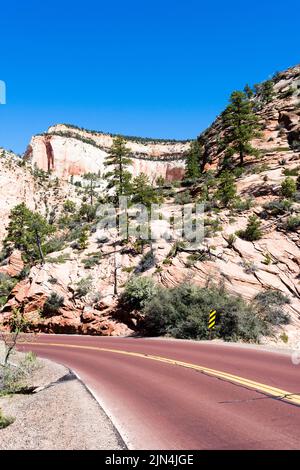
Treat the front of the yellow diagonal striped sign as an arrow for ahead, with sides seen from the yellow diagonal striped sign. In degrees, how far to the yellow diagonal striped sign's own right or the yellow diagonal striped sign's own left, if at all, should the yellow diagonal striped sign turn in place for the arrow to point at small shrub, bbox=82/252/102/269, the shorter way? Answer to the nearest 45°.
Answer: approximately 135° to the yellow diagonal striped sign's own right

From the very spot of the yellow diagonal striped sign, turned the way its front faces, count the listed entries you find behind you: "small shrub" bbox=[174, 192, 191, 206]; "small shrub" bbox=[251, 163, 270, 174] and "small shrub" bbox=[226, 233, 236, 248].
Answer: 3

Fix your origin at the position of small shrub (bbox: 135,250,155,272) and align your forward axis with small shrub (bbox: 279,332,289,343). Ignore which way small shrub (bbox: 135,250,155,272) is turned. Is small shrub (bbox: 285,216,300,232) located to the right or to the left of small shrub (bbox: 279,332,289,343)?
left

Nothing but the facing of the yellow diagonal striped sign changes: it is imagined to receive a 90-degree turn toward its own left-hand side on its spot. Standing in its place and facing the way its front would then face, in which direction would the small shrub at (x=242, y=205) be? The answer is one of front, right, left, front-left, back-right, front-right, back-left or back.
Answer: left

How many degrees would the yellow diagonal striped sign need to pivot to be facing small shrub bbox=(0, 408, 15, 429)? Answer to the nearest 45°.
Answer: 0° — it already faces it

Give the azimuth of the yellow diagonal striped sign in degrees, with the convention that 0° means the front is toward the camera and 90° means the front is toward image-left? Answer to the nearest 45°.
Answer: approximately 0°

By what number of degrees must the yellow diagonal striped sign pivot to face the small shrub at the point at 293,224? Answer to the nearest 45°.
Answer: approximately 135° to its left

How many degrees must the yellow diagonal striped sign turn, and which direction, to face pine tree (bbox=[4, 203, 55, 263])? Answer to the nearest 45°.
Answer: approximately 135° to its right

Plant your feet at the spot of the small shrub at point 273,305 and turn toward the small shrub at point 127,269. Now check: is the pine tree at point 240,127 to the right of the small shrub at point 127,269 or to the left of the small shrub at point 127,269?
right

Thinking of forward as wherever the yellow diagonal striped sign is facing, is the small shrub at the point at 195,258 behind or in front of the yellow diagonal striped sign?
behind
